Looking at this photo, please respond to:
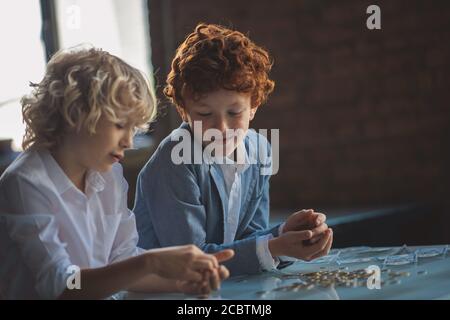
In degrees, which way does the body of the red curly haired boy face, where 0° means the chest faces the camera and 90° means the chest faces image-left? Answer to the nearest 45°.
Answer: approximately 315°
